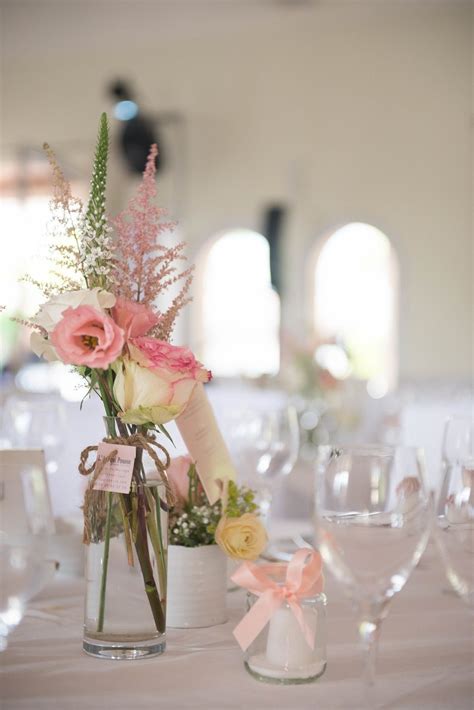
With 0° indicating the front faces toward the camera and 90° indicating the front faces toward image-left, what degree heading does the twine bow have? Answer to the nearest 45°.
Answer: approximately 0°

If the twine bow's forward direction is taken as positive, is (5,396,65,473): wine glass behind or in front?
behind
